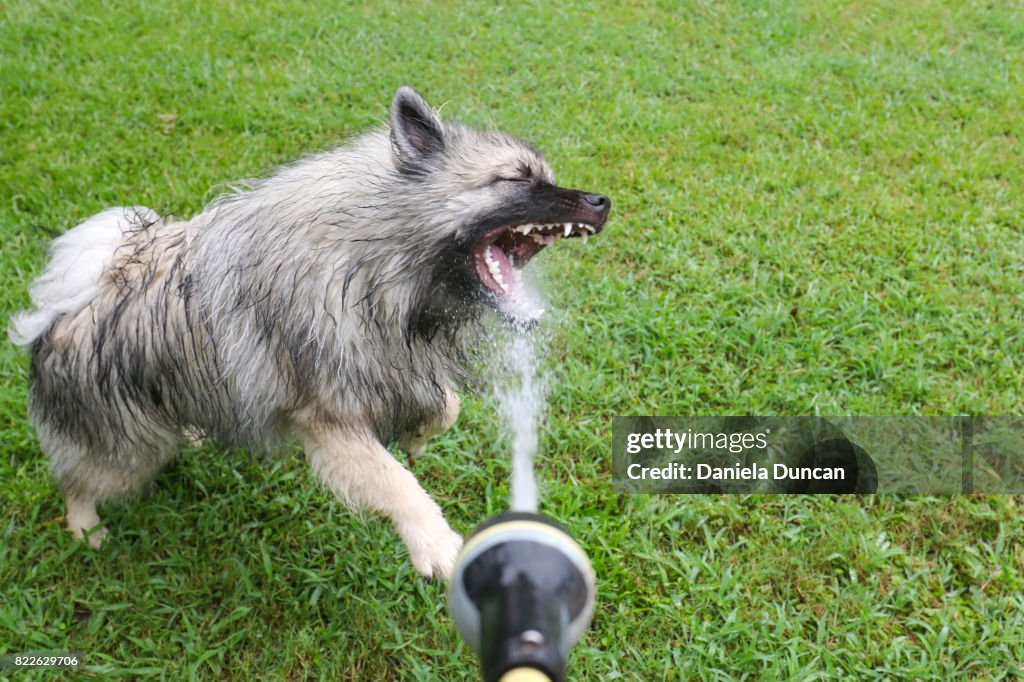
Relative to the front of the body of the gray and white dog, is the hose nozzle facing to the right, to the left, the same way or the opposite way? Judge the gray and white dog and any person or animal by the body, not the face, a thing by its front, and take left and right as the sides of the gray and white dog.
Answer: to the left

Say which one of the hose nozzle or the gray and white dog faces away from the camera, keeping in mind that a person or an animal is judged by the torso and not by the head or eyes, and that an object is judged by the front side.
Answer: the hose nozzle

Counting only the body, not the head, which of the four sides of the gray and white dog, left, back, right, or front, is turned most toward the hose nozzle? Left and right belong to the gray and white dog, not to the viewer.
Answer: right

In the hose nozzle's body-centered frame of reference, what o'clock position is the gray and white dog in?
The gray and white dog is roughly at 11 o'clock from the hose nozzle.

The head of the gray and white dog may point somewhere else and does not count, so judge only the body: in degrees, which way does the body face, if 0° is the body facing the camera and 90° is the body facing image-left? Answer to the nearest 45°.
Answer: approximately 270°

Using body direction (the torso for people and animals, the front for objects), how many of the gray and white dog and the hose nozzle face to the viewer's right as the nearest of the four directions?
1

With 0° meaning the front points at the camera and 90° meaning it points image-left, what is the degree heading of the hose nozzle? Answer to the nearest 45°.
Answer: approximately 180°
